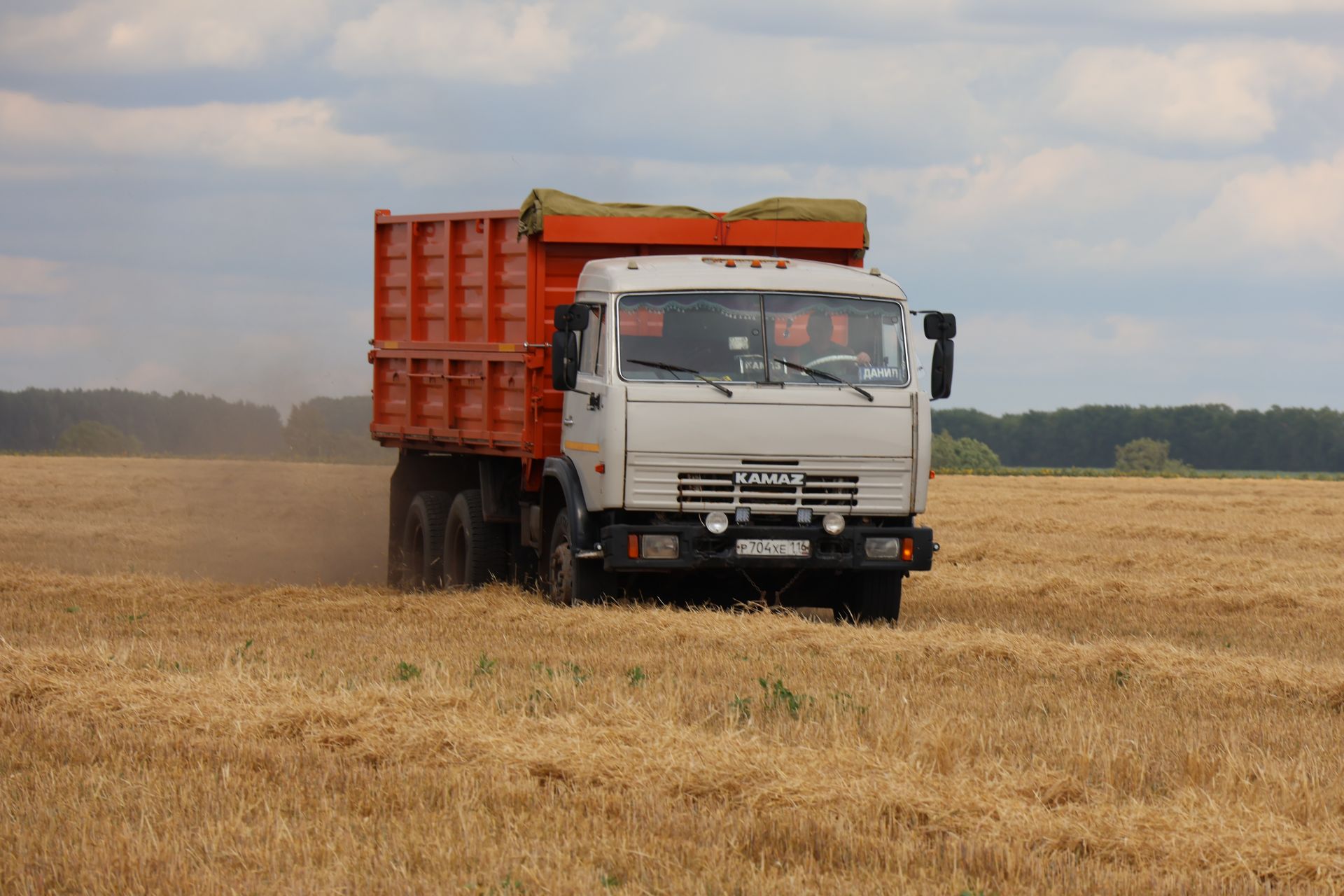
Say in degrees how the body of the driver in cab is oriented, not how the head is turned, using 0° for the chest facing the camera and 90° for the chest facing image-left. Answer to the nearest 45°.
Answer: approximately 0°
